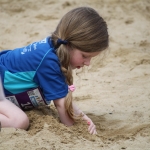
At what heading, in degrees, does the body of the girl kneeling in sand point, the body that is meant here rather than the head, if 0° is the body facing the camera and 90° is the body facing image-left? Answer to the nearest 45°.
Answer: approximately 270°
